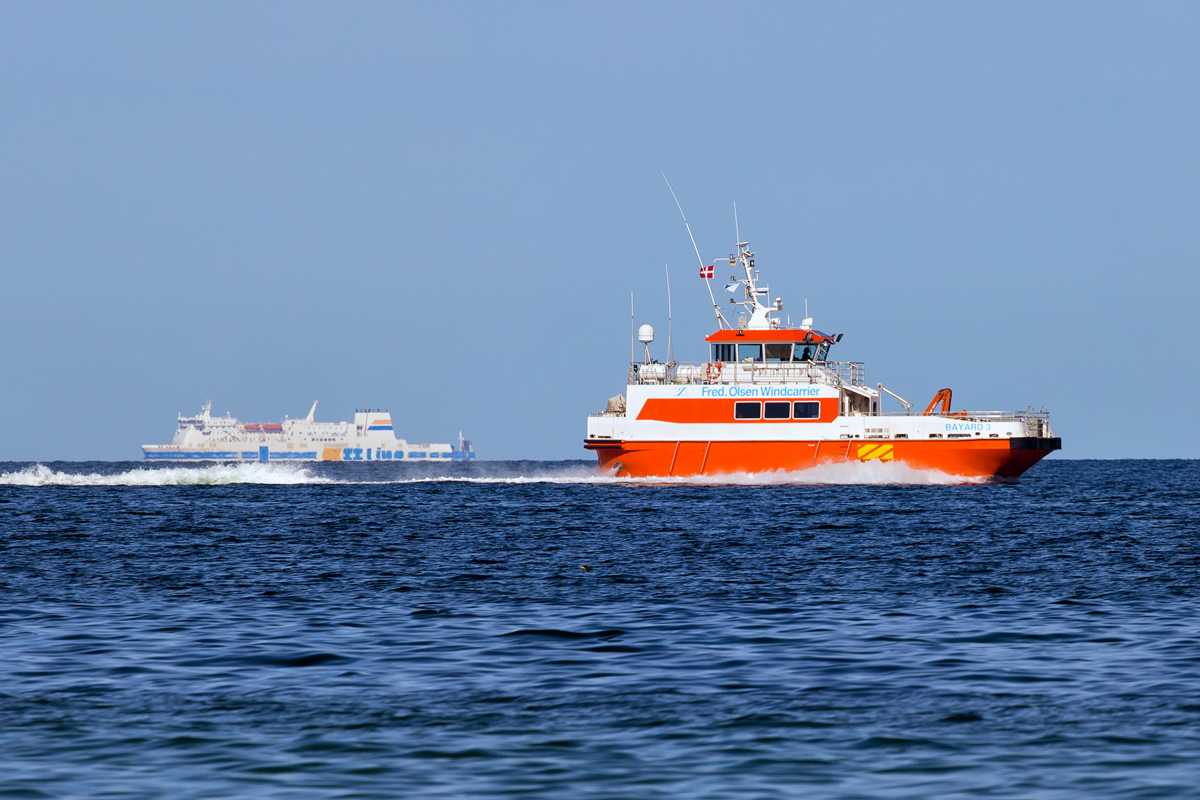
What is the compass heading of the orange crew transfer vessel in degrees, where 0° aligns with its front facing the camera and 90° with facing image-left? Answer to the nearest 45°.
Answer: approximately 270°
